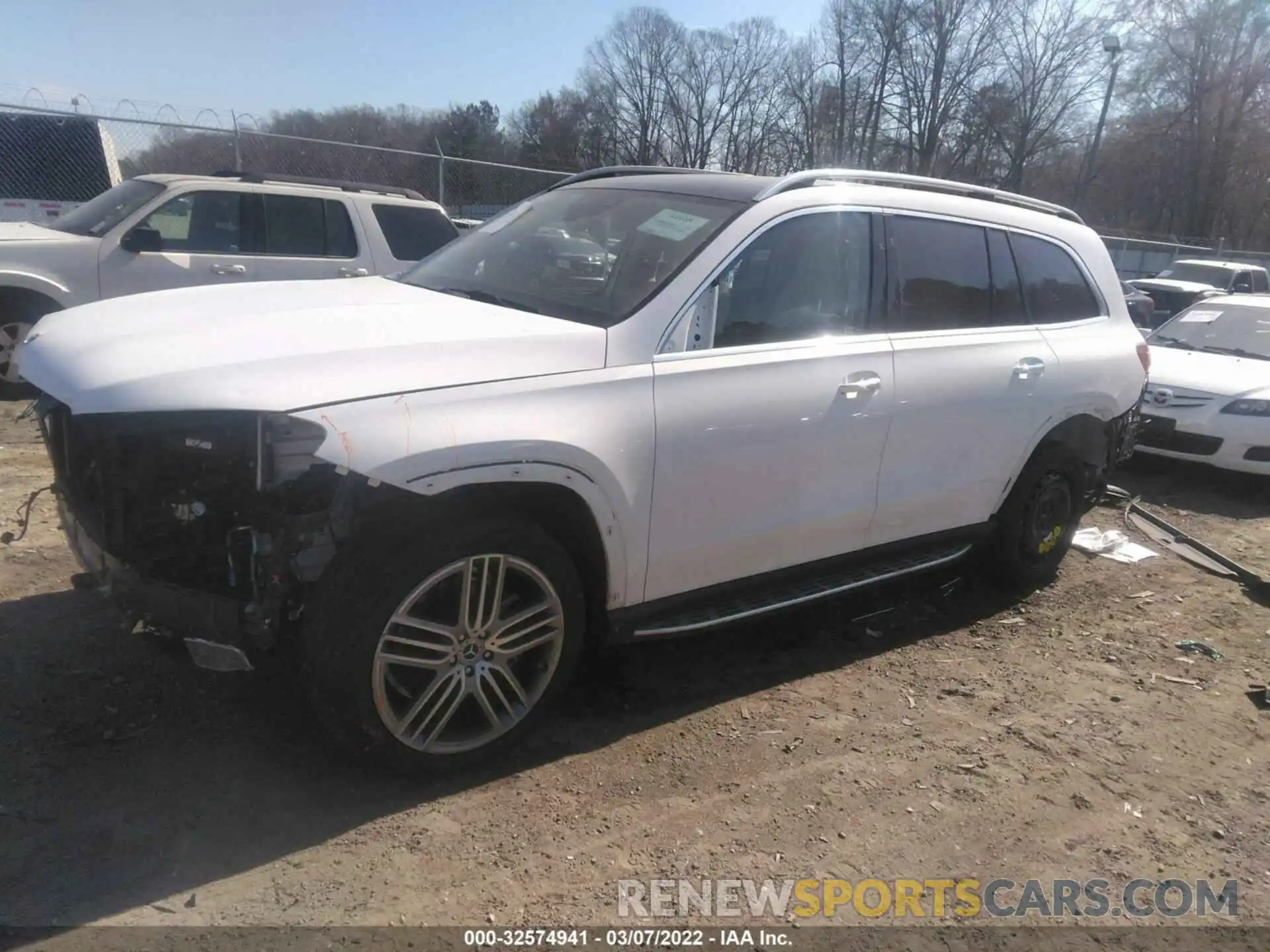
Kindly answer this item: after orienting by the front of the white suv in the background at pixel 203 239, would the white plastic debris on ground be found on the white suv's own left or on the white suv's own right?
on the white suv's own left

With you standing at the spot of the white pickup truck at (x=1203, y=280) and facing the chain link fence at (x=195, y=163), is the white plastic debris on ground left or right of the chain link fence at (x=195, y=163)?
left

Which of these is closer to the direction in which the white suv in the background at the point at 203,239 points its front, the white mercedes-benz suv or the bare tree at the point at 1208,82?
the white mercedes-benz suv

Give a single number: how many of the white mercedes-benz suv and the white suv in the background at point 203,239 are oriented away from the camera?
0

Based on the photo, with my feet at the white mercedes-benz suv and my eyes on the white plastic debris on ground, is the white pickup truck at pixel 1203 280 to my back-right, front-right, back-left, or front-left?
front-left

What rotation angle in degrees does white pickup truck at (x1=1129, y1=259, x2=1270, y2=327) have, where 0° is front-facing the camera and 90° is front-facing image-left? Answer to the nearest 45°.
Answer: approximately 45°

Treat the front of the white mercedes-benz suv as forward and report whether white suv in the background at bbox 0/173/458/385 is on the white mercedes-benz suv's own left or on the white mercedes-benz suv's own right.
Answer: on the white mercedes-benz suv's own right

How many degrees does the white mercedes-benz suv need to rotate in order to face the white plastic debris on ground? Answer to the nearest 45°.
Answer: approximately 180°

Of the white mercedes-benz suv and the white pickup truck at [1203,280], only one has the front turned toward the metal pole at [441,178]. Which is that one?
the white pickup truck

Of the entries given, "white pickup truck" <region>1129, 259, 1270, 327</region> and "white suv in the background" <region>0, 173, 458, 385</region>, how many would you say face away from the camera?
0

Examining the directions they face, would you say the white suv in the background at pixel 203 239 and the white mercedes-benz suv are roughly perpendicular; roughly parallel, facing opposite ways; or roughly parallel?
roughly parallel

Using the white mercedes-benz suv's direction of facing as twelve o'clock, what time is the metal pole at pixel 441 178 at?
The metal pole is roughly at 4 o'clock from the white mercedes-benz suv.

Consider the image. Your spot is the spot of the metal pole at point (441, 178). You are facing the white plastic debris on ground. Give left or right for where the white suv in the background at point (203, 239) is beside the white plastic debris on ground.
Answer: right

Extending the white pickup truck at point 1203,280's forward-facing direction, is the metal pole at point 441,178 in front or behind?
in front

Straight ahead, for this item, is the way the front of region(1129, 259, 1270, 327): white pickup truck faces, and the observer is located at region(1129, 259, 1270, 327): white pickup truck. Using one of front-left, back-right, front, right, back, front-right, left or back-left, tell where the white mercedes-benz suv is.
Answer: front-left

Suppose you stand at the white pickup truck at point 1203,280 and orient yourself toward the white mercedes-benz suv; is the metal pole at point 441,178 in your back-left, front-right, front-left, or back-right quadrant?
front-right
